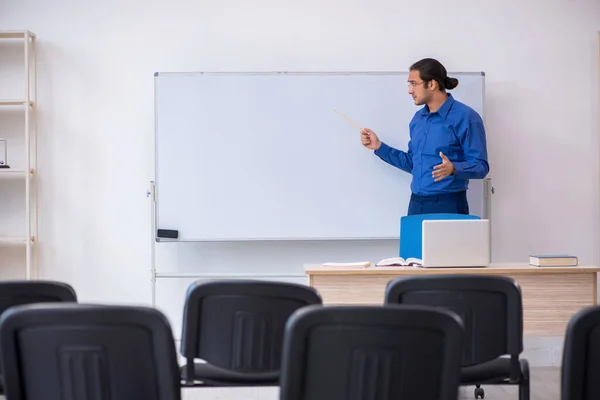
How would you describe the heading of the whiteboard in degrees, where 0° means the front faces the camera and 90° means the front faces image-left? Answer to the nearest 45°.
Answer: approximately 0°

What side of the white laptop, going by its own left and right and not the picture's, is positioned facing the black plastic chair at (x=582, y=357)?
back

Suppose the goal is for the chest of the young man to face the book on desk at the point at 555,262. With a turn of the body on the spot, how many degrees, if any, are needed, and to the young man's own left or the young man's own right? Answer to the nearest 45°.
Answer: approximately 90° to the young man's own left

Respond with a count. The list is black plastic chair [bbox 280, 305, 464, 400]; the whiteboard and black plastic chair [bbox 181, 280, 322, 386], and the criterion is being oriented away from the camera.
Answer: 2

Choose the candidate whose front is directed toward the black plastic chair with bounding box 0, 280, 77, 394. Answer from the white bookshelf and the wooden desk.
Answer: the white bookshelf

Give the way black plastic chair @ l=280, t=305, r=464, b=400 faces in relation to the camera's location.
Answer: facing away from the viewer

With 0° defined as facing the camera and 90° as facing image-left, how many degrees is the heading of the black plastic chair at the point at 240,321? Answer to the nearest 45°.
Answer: approximately 180°

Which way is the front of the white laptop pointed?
away from the camera

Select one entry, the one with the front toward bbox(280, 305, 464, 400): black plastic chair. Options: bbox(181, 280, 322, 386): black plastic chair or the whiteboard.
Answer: the whiteboard

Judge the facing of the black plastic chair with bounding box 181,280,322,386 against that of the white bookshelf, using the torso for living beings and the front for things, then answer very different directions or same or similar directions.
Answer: very different directions

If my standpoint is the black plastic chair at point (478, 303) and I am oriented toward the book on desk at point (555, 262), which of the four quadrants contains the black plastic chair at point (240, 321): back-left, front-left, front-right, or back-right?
back-left

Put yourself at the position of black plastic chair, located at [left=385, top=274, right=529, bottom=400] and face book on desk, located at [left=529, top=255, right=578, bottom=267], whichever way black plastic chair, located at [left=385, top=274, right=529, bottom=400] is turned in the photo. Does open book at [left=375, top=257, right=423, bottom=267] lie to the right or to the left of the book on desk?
left

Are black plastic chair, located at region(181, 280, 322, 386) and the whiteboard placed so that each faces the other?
yes

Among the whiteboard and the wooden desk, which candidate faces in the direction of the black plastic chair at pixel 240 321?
the whiteboard

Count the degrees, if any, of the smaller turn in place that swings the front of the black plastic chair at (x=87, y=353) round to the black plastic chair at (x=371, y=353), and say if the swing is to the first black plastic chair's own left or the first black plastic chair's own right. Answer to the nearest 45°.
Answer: approximately 135° to the first black plastic chair's own right

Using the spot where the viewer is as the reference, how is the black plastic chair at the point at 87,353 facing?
facing away from the viewer

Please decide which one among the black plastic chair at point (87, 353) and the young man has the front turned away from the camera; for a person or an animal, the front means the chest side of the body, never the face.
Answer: the black plastic chair

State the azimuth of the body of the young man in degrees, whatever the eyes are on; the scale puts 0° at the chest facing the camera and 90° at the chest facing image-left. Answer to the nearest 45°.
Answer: approximately 45°
